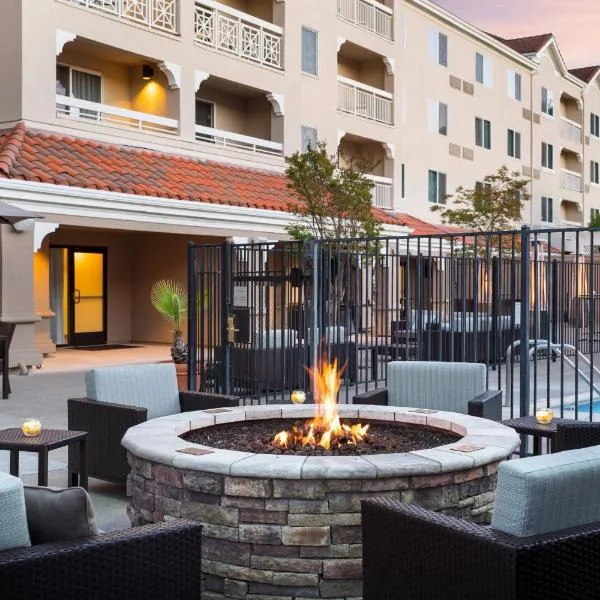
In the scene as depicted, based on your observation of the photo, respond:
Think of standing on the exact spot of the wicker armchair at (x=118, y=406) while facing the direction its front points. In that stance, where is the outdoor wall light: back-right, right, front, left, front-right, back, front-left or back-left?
back-left

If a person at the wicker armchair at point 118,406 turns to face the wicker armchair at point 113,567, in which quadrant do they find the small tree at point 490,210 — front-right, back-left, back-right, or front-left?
back-left

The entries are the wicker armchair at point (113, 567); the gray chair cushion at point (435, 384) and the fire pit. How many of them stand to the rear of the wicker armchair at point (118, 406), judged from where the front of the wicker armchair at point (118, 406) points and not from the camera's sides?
0

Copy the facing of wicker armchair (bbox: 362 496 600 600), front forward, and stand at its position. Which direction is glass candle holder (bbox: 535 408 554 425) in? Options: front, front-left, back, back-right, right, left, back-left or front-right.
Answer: front-right

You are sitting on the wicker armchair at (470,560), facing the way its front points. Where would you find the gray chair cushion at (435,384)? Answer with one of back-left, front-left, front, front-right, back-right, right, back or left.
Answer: front-right

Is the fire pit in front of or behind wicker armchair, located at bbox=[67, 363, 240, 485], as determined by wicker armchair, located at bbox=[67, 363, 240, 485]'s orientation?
in front

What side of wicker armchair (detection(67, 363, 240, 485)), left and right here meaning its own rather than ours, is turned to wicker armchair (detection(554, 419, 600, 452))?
front

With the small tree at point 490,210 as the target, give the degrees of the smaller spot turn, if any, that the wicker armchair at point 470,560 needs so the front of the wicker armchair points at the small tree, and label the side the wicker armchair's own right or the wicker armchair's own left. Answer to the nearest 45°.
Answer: approximately 45° to the wicker armchair's own right

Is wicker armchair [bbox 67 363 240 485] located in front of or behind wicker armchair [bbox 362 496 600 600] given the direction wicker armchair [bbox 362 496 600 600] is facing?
in front

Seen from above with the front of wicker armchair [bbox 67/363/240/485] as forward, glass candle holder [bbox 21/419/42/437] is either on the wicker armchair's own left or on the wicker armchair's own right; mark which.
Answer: on the wicker armchair's own right

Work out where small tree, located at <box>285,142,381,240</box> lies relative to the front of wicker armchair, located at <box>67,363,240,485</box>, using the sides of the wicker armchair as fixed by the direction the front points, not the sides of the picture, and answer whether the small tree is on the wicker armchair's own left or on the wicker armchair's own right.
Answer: on the wicker armchair's own left

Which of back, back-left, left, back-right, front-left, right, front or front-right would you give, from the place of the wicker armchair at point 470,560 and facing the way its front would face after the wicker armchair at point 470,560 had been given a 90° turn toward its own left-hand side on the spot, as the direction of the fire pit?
right

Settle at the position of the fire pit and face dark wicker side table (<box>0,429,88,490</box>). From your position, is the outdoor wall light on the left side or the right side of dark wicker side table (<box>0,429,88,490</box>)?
right

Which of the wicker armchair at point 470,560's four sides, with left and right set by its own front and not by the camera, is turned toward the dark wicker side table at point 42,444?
front

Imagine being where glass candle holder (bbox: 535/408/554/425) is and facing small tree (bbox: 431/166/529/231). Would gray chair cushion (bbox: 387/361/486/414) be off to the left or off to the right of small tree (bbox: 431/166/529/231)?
left

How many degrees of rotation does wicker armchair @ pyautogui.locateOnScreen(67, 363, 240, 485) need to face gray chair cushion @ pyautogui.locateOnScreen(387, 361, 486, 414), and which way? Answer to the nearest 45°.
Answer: approximately 45° to its left

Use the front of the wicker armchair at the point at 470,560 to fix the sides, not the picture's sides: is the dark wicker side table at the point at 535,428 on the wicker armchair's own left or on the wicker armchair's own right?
on the wicker armchair's own right

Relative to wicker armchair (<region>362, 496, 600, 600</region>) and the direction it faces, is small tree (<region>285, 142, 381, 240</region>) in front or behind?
in front

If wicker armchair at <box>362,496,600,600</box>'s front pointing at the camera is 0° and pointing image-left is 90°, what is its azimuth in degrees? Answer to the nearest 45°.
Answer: approximately 135°

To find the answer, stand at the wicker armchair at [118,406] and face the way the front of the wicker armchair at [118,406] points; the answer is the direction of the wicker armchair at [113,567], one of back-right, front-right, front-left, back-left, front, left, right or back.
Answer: front-right
